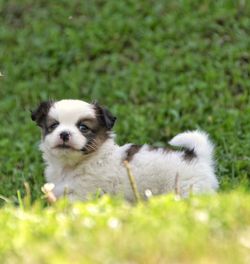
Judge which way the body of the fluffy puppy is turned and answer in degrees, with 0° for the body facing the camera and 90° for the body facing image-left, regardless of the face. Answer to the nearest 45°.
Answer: approximately 90°
